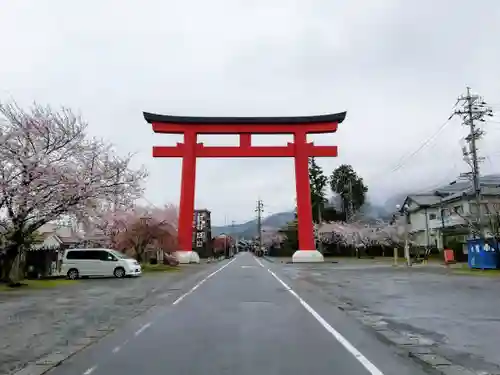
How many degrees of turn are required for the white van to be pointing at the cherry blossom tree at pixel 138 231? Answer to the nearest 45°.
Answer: approximately 90° to its left

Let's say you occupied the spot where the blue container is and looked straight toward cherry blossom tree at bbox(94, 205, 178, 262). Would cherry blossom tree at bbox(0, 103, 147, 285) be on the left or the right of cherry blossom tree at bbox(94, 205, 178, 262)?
left

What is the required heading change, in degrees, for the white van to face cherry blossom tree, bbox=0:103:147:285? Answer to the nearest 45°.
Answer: approximately 135° to its right

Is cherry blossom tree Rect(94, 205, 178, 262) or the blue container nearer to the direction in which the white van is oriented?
the blue container

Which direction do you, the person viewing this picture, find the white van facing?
facing to the right of the viewer

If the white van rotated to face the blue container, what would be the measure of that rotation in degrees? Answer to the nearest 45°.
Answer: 0° — it already faces it

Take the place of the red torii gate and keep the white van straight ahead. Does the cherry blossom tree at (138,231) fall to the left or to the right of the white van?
right
